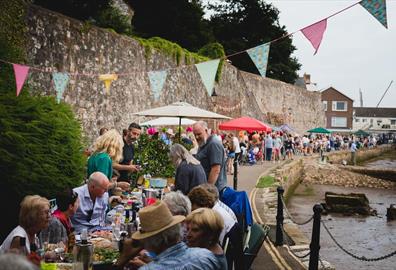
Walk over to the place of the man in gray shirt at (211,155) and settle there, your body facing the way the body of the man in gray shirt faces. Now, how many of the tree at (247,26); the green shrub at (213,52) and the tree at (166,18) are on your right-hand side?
3

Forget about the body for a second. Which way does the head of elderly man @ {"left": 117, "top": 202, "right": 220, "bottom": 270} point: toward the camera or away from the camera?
away from the camera

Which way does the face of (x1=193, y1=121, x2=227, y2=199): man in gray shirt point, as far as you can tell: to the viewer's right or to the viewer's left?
to the viewer's left

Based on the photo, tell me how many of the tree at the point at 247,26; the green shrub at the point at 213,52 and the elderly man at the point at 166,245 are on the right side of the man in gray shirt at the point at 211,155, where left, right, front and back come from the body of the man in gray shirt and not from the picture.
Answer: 2

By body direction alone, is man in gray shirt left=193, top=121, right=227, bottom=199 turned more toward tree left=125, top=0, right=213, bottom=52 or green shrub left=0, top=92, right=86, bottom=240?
the green shrub

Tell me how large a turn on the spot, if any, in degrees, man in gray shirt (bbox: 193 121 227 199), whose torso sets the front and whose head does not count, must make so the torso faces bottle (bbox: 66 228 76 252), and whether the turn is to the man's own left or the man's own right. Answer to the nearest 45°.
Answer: approximately 45° to the man's own left

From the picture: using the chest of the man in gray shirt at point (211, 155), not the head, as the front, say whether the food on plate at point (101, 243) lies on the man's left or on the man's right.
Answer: on the man's left

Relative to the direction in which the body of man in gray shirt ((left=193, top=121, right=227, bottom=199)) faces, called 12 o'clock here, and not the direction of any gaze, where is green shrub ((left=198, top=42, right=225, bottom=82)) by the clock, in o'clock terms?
The green shrub is roughly at 3 o'clock from the man in gray shirt.

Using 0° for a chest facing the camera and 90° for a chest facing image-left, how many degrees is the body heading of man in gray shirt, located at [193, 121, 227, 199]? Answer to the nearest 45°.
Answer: approximately 90°

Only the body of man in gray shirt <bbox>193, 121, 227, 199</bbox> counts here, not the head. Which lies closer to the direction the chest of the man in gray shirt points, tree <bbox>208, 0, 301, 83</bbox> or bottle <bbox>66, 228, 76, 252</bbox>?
the bottle
